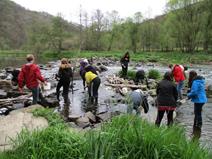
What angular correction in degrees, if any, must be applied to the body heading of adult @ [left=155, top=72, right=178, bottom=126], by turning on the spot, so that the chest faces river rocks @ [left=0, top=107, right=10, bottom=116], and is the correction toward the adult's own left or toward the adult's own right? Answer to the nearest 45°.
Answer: approximately 90° to the adult's own left

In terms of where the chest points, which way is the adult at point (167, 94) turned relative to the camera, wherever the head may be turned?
away from the camera

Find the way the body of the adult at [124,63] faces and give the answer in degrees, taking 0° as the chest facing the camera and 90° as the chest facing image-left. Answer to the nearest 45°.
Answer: approximately 45°

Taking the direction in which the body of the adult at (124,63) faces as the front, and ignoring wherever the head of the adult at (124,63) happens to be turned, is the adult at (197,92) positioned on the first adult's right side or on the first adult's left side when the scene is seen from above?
on the first adult's left side

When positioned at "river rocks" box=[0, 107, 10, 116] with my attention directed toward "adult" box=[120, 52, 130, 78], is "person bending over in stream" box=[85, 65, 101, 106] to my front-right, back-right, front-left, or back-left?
front-right

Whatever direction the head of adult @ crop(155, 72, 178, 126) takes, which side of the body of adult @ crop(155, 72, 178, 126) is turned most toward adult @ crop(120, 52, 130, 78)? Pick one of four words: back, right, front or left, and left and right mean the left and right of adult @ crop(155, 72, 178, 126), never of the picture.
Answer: front

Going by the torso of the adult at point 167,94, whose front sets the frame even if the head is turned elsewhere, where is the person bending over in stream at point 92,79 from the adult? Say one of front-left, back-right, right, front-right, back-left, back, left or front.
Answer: front-left

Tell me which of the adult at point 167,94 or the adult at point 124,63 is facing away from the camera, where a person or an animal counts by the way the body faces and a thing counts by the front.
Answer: the adult at point 167,94

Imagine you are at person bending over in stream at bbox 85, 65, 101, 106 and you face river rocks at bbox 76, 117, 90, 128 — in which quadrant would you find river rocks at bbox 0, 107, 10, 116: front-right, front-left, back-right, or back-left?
front-right

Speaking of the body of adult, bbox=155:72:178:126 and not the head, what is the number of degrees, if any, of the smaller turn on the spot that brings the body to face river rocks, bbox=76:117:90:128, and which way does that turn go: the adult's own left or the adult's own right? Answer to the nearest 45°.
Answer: approximately 90° to the adult's own left

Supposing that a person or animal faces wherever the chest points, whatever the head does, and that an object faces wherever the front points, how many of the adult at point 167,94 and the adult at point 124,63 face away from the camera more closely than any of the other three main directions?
1
